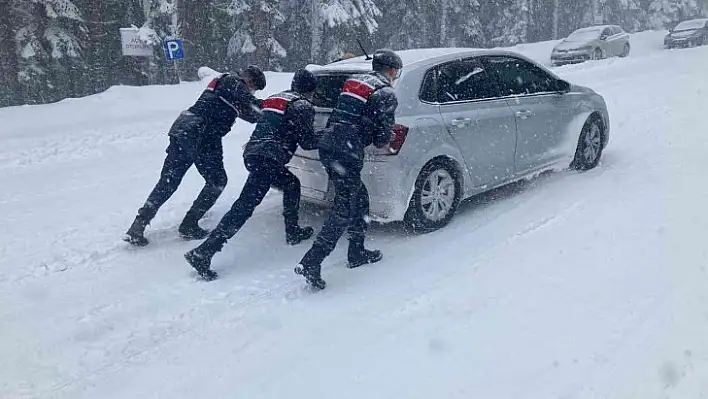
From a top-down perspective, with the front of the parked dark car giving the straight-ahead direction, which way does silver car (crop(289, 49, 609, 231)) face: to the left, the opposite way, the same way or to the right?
the opposite way

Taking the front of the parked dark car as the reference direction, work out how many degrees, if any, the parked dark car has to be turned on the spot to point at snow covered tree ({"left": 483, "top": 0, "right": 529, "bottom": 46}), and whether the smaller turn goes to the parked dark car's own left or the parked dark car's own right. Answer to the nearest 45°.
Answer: approximately 90° to the parked dark car's own right

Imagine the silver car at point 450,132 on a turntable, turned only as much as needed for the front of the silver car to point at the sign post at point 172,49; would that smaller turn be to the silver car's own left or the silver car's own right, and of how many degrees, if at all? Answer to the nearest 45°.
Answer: approximately 90° to the silver car's own left

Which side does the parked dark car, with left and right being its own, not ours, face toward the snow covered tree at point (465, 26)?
right

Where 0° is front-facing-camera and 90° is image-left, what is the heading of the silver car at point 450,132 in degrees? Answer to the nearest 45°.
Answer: approximately 225°

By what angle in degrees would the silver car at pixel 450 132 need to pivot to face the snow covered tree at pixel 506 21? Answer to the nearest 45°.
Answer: approximately 45° to its left

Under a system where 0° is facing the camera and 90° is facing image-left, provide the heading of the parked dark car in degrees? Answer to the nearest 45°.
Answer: approximately 45°

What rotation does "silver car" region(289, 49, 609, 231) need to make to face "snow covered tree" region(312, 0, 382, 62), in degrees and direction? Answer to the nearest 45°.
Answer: approximately 45° to its left
